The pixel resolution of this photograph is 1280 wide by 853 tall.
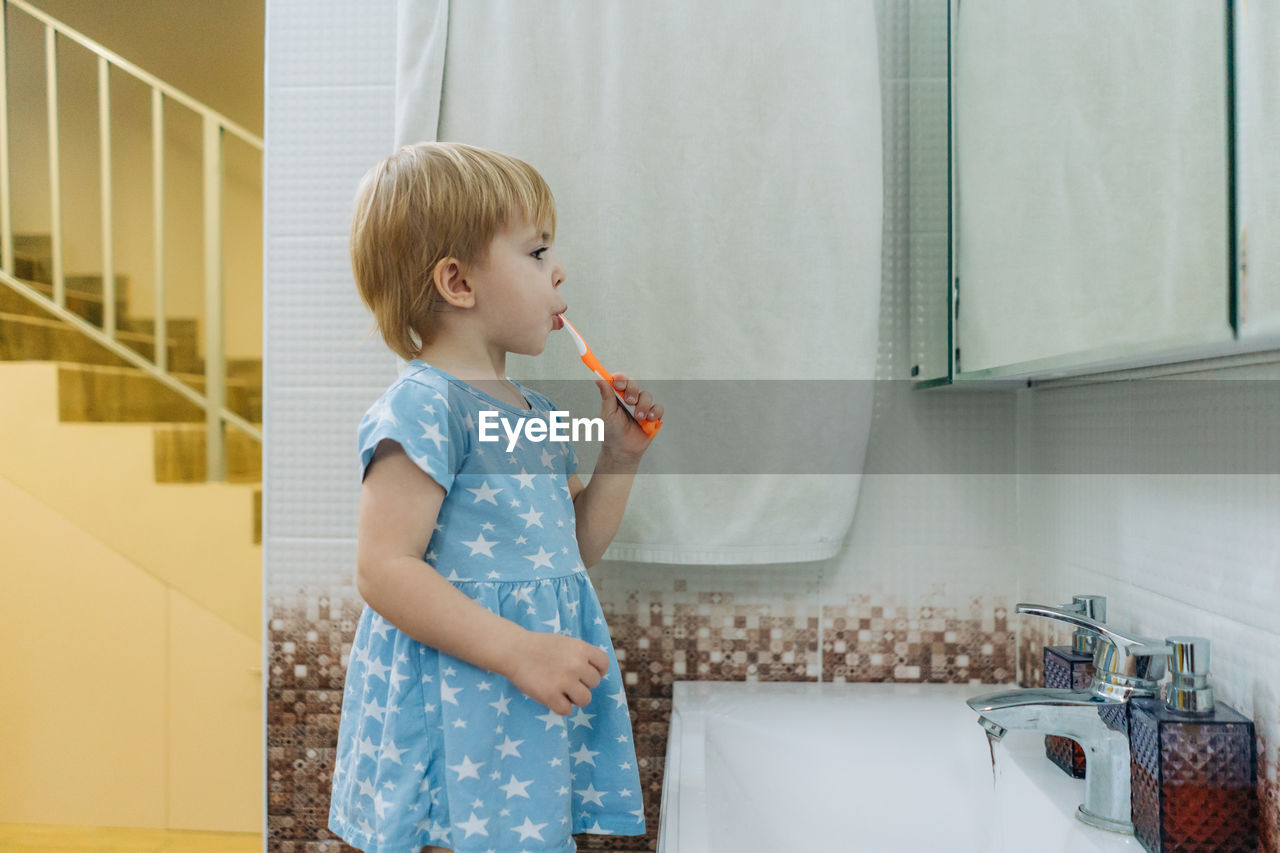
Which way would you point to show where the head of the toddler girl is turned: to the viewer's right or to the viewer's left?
to the viewer's right

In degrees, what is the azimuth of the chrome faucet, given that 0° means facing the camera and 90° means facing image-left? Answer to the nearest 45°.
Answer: approximately 90°

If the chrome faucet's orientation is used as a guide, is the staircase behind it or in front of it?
in front
